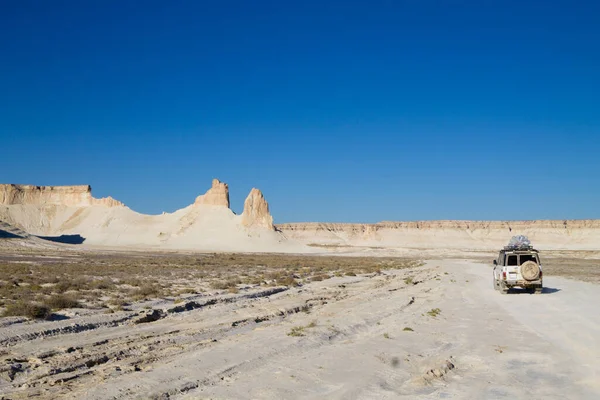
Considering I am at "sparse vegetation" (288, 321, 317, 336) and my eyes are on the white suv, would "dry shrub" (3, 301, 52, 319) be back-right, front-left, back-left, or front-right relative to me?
back-left

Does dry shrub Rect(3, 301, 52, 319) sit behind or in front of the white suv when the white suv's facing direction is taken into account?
behind

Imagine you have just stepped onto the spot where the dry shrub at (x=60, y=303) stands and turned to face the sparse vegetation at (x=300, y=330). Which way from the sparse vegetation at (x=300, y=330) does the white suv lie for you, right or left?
left

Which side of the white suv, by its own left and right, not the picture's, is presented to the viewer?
back

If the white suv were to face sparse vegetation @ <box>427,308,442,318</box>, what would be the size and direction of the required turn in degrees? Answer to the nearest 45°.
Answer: approximately 180°

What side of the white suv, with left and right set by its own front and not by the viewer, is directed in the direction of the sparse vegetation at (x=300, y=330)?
back

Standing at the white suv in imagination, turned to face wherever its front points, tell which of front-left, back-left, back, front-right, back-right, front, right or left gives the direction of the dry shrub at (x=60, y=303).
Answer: back-left
